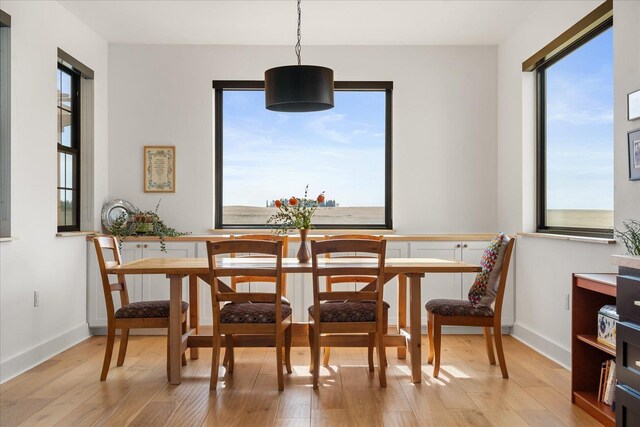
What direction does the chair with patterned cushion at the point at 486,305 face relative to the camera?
to the viewer's left

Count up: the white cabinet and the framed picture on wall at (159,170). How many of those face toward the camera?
2

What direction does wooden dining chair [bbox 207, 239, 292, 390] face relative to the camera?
away from the camera

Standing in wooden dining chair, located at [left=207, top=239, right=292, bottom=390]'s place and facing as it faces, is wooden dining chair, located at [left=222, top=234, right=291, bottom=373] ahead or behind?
ahead

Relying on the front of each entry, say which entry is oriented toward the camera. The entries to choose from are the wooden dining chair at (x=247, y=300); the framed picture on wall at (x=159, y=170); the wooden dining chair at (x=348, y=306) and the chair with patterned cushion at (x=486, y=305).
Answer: the framed picture on wall

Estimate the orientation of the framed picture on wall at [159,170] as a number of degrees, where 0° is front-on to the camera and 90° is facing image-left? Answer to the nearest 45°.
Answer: approximately 0°

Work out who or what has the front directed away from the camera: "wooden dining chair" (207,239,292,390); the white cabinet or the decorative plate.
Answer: the wooden dining chair

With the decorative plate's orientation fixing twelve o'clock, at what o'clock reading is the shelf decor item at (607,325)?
The shelf decor item is roughly at 11 o'clock from the decorative plate.

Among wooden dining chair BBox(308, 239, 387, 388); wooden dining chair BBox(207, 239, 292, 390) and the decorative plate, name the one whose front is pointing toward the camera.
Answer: the decorative plate

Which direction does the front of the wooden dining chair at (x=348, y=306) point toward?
away from the camera

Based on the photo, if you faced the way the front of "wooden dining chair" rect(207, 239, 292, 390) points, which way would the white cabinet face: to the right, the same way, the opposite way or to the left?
the opposite way

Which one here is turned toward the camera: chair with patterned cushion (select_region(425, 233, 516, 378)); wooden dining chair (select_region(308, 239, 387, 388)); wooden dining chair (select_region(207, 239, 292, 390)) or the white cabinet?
the white cabinet

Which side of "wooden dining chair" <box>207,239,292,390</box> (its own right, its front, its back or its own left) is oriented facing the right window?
right

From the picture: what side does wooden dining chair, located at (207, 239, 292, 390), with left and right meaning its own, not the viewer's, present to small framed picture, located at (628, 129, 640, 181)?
right

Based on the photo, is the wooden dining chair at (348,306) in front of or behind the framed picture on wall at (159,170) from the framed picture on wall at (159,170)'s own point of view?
in front
